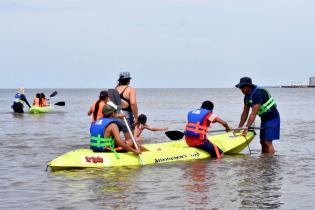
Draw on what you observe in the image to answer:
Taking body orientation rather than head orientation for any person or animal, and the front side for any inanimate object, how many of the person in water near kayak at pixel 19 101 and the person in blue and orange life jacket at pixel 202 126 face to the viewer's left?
0

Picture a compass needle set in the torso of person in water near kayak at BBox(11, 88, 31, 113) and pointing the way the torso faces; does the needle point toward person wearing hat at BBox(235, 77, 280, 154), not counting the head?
no

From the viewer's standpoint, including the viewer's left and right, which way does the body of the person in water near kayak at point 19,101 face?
facing away from the viewer and to the right of the viewer

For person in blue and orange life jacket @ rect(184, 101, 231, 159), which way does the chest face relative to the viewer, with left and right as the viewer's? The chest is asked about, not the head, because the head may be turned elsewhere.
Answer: facing away from the viewer and to the right of the viewer

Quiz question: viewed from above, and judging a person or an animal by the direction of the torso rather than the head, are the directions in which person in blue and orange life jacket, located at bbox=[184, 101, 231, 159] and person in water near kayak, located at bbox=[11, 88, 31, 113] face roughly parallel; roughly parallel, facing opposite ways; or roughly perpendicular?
roughly parallel

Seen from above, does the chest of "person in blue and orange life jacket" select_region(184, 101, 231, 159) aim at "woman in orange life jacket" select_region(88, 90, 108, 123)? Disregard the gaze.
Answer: no

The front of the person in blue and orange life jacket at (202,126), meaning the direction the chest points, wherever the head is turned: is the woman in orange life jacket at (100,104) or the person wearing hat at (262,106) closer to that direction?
the person wearing hat

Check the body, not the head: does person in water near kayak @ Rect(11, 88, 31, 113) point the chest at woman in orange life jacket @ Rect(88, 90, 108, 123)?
no

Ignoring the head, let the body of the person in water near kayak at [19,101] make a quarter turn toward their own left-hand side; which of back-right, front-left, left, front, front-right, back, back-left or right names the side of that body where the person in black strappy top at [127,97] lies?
back-left

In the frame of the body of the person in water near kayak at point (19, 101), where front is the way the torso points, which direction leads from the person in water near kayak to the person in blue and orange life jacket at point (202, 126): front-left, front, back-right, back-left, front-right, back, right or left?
back-right

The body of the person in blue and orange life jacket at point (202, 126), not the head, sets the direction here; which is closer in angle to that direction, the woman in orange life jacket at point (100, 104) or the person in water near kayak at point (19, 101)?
the person in water near kayak
